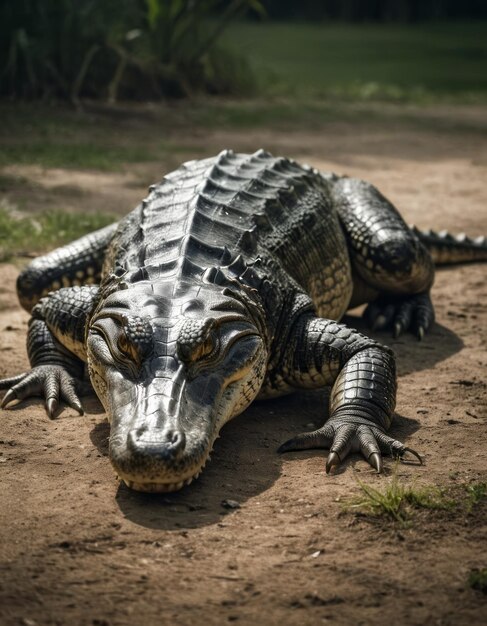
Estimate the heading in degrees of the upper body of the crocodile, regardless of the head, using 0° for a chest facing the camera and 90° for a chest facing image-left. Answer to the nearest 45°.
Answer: approximately 0°

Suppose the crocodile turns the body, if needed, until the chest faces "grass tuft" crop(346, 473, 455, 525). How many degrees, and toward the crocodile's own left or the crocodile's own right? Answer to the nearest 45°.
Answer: approximately 45° to the crocodile's own left
